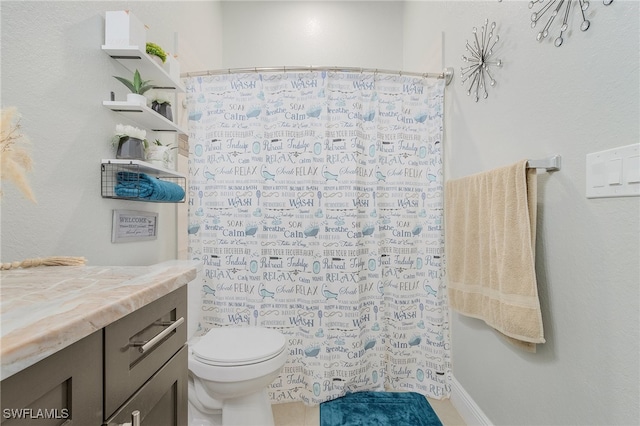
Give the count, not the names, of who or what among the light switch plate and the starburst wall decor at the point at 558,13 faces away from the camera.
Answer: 0

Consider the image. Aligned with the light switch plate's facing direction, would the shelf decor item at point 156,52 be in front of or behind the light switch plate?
in front

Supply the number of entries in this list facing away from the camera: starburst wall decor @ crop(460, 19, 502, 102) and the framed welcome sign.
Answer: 0

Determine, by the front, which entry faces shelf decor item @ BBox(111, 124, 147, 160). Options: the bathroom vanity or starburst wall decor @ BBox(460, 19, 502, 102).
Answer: the starburst wall decor

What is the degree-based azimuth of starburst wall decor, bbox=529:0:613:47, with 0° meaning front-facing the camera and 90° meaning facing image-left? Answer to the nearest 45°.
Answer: approximately 45°

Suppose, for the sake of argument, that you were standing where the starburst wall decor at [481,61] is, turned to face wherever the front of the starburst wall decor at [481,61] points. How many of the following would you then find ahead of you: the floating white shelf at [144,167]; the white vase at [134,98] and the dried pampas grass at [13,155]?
3

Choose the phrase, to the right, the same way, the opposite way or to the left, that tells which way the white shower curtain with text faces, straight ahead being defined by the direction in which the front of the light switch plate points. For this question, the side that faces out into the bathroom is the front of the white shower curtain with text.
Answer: to the left

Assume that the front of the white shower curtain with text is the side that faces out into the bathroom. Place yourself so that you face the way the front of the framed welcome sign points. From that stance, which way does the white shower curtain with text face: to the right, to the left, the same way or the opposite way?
to the right

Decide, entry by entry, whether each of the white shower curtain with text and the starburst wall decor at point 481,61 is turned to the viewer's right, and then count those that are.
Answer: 0

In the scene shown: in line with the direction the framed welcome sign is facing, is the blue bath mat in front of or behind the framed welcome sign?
in front

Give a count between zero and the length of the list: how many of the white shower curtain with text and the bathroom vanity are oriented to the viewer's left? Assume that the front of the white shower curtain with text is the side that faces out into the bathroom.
0

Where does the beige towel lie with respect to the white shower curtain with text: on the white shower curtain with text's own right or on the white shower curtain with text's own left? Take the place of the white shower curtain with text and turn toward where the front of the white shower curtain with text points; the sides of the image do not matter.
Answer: on the white shower curtain with text's own left
